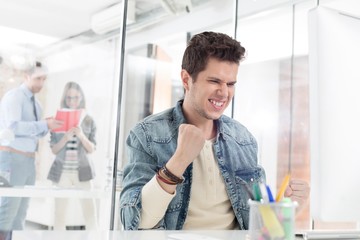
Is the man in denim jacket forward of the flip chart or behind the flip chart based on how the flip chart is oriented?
forward

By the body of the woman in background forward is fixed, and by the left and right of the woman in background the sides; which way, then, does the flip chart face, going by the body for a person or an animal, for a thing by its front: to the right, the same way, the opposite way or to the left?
the same way

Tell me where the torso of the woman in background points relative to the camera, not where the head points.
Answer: toward the camera

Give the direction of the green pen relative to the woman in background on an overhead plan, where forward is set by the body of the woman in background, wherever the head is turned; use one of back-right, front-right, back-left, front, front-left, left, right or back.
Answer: front

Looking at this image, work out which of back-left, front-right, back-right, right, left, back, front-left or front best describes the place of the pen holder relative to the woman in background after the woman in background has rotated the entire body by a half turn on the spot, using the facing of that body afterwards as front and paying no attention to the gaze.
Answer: back

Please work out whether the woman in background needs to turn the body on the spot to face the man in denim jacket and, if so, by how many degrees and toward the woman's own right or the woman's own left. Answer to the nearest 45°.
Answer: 0° — they already face them

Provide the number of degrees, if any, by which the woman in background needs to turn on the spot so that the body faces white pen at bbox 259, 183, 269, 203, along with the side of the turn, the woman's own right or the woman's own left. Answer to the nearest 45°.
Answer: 0° — they already face it

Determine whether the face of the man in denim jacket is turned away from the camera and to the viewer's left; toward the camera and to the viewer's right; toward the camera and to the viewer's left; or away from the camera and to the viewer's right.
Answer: toward the camera and to the viewer's right

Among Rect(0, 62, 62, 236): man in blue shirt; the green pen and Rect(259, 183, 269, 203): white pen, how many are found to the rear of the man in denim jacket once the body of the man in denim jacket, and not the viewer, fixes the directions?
1
